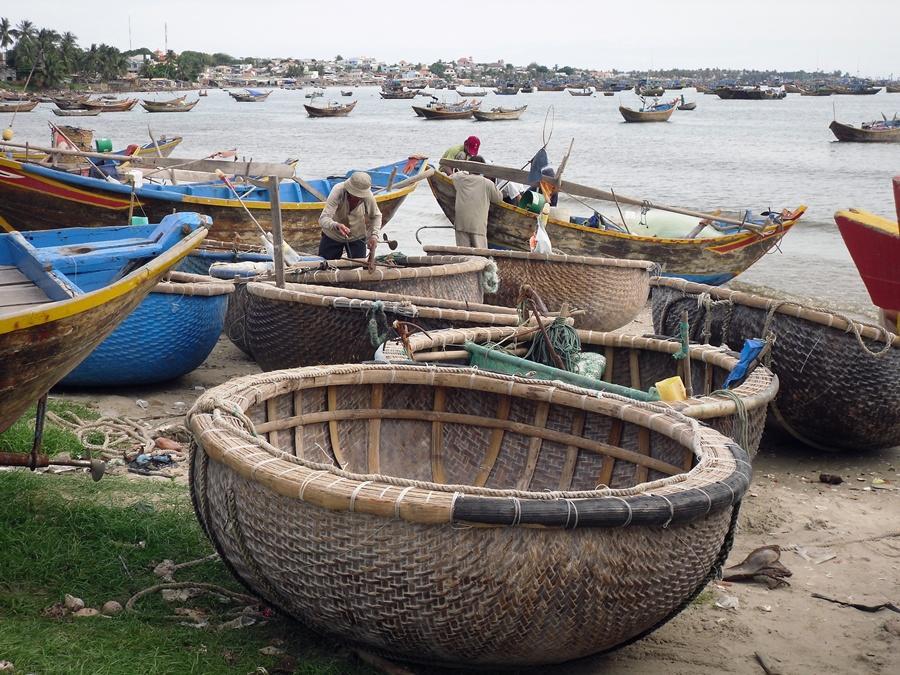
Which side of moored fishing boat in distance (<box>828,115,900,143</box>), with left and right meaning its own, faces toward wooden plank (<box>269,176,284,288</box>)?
left

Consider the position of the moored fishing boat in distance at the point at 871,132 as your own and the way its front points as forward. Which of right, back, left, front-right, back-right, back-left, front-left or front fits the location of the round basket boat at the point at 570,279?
left

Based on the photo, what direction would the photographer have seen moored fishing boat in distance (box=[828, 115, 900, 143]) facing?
facing to the left of the viewer

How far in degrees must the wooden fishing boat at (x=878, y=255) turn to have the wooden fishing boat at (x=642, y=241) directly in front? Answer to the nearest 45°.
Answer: approximately 45° to its right

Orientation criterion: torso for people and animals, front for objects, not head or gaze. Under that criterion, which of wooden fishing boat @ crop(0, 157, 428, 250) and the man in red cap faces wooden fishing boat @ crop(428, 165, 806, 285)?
the man in red cap

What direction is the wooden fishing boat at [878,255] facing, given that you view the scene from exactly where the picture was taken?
facing to the left of the viewer

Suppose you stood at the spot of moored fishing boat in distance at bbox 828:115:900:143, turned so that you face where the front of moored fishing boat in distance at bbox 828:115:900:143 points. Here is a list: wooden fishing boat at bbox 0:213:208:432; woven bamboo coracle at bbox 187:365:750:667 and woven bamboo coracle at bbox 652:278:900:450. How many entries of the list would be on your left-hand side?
3
